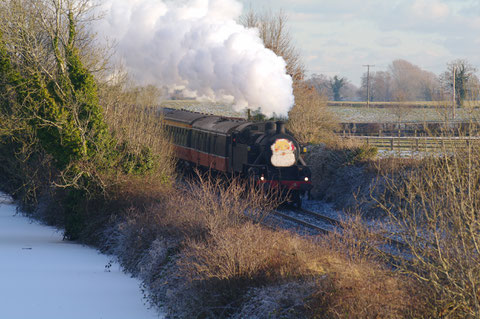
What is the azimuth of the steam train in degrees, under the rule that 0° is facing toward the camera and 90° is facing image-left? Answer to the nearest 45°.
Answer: approximately 315°

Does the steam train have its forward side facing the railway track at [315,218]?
yes

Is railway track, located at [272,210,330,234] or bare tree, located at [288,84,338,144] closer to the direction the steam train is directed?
the railway track

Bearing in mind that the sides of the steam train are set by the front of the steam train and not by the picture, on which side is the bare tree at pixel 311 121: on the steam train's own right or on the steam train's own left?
on the steam train's own left

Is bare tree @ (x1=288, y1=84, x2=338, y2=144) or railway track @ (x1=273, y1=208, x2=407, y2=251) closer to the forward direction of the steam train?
the railway track

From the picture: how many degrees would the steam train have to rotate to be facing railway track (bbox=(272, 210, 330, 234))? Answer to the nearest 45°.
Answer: approximately 45° to its right
